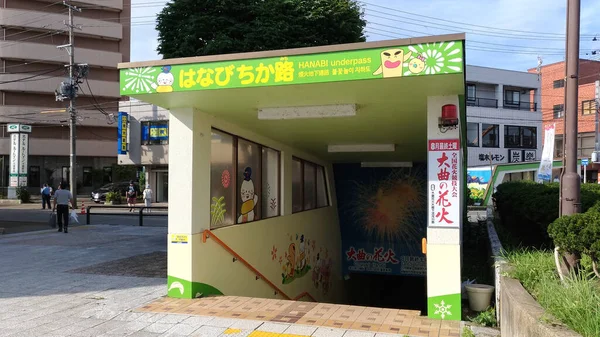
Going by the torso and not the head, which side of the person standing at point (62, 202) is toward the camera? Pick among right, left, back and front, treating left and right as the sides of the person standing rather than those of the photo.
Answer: back

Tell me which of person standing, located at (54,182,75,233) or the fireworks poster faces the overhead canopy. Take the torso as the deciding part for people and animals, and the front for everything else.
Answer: the fireworks poster

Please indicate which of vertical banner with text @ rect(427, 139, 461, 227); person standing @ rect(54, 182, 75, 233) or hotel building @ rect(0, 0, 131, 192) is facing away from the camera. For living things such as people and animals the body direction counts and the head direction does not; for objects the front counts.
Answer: the person standing
